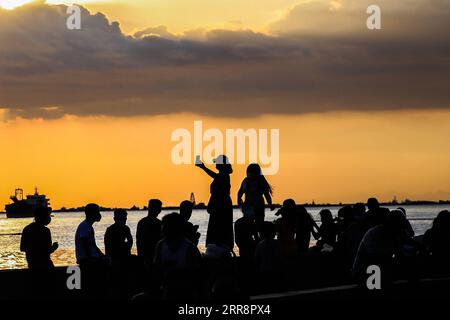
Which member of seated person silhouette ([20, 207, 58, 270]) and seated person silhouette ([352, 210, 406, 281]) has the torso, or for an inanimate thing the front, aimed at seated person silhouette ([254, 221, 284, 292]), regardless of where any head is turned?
seated person silhouette ([20, 207, 58, 270])

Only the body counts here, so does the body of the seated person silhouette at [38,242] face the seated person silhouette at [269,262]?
yes

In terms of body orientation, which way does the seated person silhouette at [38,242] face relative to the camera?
to the viewer's right

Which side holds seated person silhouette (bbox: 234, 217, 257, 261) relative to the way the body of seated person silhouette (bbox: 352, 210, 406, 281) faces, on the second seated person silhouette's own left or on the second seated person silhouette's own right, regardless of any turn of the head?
on the second seated person silhouette's own left
